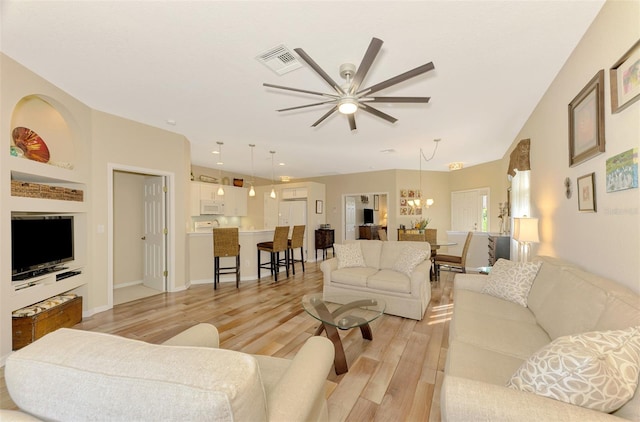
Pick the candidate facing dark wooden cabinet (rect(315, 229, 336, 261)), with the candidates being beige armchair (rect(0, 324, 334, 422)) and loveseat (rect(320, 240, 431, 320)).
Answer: the beige armchair

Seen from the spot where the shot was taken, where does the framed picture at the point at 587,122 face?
facing the viewer and to the left of the viewer

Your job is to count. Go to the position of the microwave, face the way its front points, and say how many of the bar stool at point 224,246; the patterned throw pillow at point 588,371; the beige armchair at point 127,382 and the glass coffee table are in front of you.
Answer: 4

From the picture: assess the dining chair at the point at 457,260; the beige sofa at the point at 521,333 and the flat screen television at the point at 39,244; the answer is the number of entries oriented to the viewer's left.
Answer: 2

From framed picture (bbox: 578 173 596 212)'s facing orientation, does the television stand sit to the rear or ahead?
ahead

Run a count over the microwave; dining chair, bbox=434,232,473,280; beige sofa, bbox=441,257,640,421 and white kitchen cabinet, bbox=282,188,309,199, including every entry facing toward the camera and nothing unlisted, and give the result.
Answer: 2

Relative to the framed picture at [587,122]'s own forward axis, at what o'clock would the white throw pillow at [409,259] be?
The white throw pillow is roughly at 2 o'clock from the framed picture.

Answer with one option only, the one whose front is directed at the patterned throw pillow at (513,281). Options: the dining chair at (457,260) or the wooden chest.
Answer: the wooden chest

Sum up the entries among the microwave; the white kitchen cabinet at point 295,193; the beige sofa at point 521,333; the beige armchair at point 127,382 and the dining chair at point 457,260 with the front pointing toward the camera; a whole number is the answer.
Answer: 2

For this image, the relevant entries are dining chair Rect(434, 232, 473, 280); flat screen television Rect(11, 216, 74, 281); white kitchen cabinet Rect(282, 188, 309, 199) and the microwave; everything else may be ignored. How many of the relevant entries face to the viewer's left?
1

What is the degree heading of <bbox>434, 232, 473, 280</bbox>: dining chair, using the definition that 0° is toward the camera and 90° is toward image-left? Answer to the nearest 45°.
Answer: approximately 90°

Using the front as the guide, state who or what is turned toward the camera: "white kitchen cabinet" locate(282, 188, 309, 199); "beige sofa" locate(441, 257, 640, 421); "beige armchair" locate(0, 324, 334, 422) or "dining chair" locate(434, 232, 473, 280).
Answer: the white kitchen cabinet

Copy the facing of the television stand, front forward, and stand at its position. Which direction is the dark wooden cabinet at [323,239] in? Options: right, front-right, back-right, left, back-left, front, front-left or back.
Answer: front-left

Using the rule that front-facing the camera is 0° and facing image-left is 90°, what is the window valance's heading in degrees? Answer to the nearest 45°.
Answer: approximately 45°

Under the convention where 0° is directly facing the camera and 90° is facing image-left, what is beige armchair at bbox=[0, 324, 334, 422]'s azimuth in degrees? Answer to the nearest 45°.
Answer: approximately 225°

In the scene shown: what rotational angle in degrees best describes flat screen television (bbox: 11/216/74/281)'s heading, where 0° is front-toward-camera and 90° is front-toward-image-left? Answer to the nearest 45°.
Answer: approximately 315°

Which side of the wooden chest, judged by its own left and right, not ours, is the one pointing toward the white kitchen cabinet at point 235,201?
left

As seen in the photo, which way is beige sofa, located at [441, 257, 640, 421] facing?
to the viewer's left
